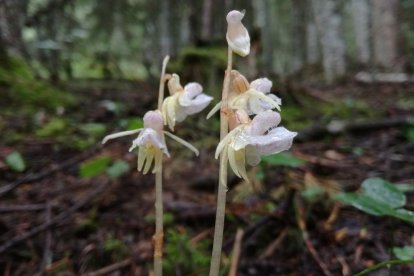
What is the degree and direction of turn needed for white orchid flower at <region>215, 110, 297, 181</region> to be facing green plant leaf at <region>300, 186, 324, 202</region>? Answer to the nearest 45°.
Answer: approximately 90° to its left

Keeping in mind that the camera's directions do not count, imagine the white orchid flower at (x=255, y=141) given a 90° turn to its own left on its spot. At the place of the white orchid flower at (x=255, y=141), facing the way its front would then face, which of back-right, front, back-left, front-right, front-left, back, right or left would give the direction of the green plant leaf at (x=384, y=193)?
front-right

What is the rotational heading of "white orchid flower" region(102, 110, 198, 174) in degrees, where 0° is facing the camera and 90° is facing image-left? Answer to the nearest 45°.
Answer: approximately 0°

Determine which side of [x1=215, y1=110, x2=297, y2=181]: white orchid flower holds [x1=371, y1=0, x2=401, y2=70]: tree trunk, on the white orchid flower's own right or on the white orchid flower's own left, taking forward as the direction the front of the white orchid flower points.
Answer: on the white orchid flower's own left

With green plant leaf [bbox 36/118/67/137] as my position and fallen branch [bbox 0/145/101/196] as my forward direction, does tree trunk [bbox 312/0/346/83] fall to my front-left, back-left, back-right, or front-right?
back-left

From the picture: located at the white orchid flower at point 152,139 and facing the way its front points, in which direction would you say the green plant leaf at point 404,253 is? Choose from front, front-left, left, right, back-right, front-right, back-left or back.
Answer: left

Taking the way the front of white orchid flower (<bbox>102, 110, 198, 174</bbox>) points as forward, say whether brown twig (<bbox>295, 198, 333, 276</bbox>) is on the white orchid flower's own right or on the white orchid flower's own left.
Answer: on the white orchid flower's own left

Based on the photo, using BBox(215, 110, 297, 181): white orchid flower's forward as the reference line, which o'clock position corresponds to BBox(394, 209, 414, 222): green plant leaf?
The green plant leaf is roughly at 11 o'clock from the white orchid flower.

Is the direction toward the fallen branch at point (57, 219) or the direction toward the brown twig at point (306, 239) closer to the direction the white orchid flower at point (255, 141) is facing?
the brown twig
